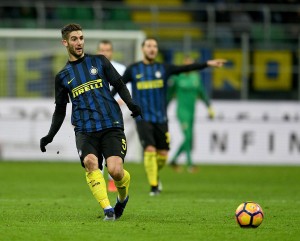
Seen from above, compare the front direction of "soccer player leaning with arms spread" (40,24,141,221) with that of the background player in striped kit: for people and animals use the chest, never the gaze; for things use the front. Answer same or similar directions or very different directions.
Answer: same or similar directions

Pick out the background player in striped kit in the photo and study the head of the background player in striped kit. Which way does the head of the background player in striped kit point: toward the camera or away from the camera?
toward the camera

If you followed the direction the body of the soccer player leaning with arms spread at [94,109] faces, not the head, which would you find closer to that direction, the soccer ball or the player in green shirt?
the soccer ball

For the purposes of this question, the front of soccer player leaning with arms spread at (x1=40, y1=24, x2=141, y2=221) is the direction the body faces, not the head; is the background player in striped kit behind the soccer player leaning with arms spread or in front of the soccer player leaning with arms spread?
behind

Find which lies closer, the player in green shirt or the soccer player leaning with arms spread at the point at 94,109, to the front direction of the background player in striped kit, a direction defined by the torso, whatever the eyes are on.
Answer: the soccer player leaning with arms spread

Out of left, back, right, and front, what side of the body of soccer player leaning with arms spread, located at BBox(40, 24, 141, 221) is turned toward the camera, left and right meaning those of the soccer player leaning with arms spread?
front

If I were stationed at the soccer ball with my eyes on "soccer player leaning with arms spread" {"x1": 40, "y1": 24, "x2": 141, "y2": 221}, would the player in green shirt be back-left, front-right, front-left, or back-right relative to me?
front-right

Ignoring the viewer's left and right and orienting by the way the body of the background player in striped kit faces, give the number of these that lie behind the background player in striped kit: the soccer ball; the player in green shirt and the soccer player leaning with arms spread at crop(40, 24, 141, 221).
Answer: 1

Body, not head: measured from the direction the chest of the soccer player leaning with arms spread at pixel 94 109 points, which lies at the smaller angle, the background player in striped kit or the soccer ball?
the soccer ball

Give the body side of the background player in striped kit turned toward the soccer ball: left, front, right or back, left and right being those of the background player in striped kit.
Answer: front

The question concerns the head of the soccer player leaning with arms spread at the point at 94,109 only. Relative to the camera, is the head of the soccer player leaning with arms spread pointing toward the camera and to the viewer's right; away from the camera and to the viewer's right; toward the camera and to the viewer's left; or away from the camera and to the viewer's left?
toward the camera and to the viewer's right

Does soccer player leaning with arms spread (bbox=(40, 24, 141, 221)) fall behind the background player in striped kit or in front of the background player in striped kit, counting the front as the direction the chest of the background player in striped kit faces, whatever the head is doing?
in front

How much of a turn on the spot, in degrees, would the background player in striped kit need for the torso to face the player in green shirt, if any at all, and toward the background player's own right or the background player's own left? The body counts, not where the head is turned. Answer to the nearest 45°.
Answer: approximately 180°

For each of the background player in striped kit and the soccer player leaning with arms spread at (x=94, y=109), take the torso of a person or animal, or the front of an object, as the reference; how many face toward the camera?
2

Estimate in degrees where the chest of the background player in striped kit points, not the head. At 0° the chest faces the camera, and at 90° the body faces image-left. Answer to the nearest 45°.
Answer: approximately 0°
